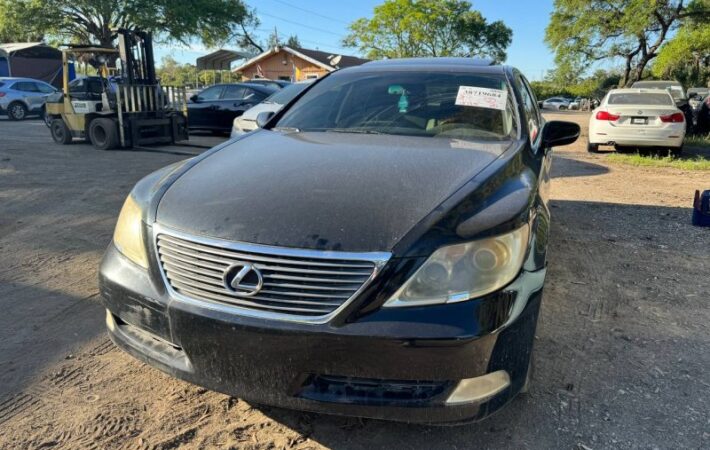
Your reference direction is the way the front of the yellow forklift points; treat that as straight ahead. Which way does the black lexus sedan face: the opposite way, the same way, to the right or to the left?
to the right

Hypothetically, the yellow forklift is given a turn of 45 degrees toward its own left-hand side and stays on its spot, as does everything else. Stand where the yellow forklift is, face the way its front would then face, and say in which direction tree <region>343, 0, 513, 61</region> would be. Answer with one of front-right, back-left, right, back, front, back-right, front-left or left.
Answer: front-left

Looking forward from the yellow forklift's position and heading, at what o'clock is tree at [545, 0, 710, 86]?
The tree is roughly at 10 o'clock from the yellow forklift.

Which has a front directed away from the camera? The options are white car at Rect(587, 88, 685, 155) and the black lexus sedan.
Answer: the white car

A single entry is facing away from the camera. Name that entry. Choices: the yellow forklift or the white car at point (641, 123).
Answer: the white car

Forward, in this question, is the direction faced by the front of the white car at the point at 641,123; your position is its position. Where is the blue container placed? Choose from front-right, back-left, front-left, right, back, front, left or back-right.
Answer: back

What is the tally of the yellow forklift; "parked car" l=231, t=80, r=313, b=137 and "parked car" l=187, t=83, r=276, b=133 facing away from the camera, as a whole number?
0

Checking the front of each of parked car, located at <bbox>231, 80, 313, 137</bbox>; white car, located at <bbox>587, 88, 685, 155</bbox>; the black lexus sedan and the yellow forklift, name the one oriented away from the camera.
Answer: the white car

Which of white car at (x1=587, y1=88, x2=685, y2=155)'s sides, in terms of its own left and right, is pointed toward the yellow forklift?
left

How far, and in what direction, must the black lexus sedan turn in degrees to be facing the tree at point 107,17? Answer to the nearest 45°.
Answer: approximately 90° to its right

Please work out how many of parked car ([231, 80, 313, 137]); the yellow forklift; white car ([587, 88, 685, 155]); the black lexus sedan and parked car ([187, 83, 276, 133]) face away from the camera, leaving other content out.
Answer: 1

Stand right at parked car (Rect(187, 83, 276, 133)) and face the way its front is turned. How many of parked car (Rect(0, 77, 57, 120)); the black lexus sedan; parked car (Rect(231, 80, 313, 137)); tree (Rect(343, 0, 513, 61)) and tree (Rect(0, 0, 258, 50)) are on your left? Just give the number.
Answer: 2

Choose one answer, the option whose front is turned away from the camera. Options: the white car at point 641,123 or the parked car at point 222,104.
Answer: the white car

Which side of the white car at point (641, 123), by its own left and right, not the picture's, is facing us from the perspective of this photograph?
back

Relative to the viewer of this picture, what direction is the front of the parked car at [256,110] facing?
facing the viewer and to the left of the viewer

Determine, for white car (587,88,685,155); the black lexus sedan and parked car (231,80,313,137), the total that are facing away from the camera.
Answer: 1

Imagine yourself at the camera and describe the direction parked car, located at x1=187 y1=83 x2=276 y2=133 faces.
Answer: facing to the left of the viewer

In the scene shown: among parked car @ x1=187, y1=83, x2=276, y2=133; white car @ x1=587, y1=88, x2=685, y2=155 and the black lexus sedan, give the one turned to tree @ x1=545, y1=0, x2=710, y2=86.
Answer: the white car
